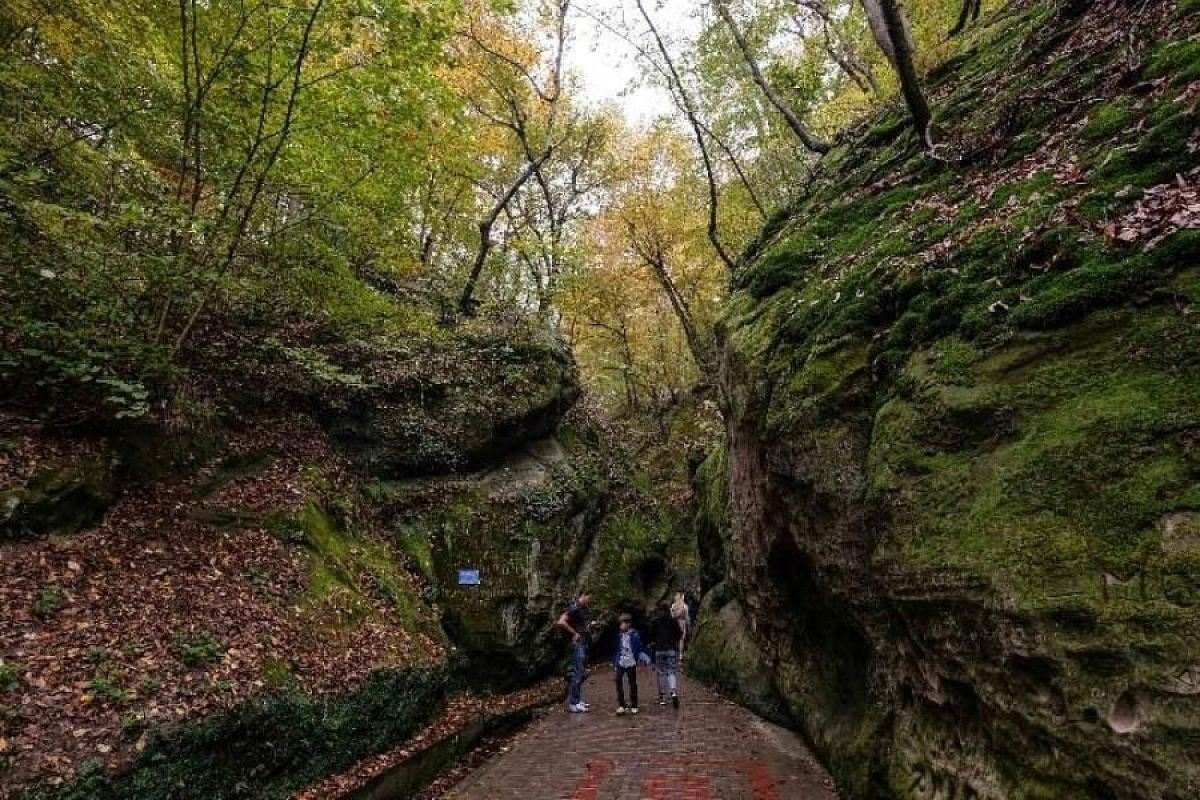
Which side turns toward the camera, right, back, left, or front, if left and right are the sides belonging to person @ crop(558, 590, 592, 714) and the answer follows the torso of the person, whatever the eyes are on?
right

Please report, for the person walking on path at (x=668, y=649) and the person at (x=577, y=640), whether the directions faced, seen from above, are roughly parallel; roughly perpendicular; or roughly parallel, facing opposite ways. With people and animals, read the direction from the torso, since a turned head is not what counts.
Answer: roughly perpendicular

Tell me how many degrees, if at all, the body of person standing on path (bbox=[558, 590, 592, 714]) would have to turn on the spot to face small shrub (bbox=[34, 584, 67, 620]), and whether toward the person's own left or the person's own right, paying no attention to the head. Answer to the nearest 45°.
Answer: approximately 135° to the person's own right

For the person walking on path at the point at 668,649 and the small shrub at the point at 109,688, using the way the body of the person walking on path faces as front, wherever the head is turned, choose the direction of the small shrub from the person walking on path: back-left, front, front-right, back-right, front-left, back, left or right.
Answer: back-left

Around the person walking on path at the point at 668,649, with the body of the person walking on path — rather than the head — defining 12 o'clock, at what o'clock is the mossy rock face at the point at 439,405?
The mossy rock face is roughly at 10 o'clock from the person walking on path.

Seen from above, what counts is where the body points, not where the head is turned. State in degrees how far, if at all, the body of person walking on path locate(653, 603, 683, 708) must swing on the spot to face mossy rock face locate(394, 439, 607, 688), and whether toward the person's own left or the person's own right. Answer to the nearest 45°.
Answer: approximately 45° to the person's own left

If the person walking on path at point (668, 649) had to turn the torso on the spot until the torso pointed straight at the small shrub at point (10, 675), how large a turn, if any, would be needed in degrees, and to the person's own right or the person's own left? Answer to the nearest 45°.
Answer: approximately 135° to the person's own left

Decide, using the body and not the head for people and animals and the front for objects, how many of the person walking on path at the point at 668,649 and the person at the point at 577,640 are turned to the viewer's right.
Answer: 1

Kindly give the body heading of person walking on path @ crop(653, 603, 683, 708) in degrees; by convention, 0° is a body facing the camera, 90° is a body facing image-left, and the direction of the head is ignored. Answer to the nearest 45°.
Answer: approximately 180°

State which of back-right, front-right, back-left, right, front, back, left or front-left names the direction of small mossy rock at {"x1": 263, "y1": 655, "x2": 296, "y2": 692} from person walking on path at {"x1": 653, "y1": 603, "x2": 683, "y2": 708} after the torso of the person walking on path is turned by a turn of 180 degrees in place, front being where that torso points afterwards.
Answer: front-right
